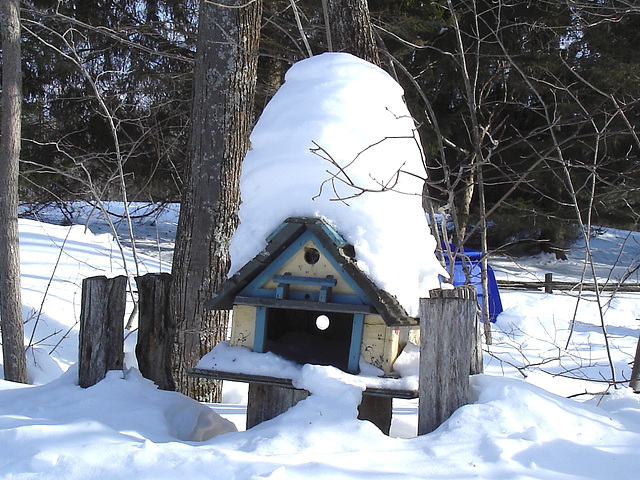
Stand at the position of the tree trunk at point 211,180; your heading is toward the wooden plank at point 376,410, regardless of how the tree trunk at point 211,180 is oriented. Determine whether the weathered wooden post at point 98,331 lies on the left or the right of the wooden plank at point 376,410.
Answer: right

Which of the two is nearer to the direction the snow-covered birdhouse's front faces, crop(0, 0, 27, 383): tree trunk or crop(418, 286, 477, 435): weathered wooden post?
the weathered wooden post

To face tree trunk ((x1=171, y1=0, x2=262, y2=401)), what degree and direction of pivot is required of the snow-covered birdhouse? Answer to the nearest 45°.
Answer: approximately 135° to its right

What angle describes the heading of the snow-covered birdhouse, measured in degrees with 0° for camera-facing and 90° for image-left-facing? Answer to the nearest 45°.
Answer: approximately 0°

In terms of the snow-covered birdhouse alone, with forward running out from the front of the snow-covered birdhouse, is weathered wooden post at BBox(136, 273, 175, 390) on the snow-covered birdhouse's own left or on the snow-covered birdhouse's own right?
on the snow-covered birdhouse's own right

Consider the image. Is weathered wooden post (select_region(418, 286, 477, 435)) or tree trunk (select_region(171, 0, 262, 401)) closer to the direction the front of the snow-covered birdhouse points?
the weathered wooden post

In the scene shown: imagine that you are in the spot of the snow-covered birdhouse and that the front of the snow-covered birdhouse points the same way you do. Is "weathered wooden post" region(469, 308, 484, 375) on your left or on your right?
on your left

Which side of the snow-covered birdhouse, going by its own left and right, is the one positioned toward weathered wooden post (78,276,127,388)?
right
